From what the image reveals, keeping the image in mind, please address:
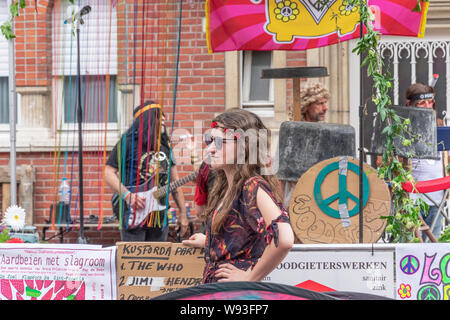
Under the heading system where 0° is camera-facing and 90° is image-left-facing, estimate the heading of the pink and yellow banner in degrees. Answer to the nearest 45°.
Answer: approximately 0°

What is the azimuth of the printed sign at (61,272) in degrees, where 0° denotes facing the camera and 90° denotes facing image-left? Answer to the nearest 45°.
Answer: approximately 0°

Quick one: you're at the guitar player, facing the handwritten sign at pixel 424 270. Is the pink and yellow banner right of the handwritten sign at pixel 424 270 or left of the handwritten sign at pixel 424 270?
left

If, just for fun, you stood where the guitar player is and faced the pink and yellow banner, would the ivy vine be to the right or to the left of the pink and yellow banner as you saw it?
right

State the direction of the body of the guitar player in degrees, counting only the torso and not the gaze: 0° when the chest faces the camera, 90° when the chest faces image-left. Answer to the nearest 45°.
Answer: approximately 315°

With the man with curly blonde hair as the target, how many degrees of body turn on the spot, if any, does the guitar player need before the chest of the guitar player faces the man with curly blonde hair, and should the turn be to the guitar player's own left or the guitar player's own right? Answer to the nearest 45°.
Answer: approximately 45° to the guitar player's own left
